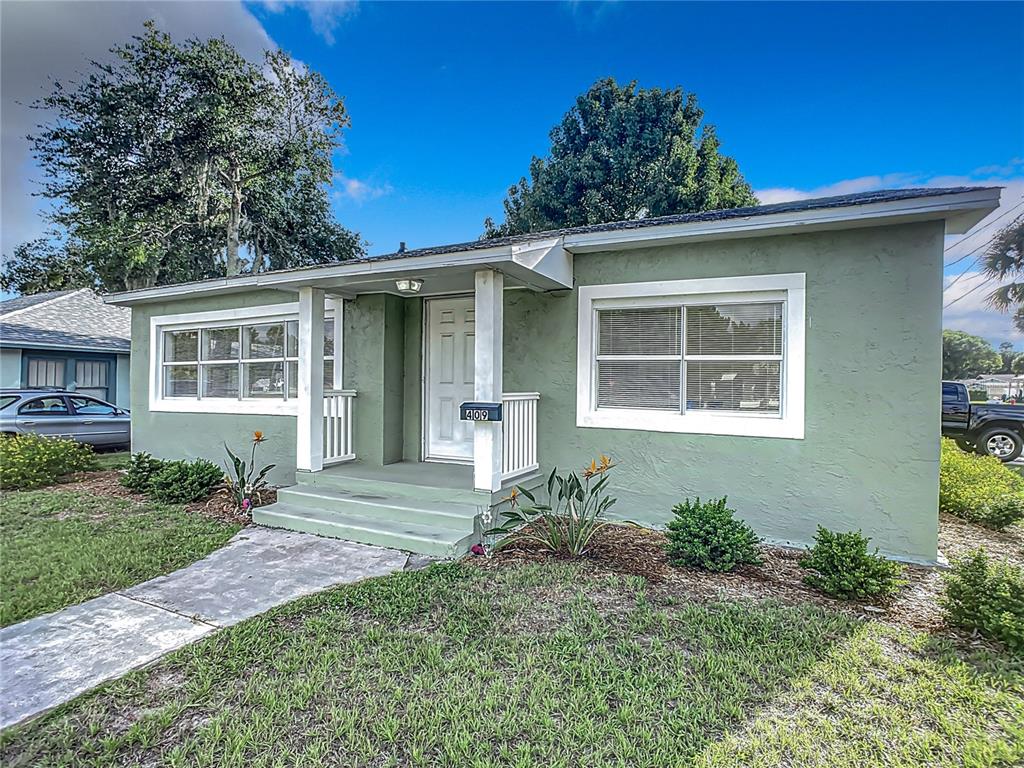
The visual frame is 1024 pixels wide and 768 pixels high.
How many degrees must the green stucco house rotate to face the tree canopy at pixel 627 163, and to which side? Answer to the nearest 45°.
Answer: approximately 135° to its right

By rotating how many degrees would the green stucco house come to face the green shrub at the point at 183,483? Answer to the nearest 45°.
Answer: approximately 45° to its right

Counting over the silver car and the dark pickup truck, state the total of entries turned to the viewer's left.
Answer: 1

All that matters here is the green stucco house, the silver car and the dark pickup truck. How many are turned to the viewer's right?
1

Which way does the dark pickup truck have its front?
to the viewer's left

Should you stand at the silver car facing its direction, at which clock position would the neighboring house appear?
The neighboring house is roughly at 9 o'clock from the silver car.

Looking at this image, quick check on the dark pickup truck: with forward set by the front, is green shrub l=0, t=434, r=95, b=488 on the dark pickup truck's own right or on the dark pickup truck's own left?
on the dark pickup truck's own left

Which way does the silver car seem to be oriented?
to the viewer's right

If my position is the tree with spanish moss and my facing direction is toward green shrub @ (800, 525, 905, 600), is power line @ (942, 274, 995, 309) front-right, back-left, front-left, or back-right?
front-left

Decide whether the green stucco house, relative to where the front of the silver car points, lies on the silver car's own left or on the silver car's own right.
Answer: on the silver car's own right

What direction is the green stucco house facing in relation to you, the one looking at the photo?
facing the viewer and to the left of the viewer

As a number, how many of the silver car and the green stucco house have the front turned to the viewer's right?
1

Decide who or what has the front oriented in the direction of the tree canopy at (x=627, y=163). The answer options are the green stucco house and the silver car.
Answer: the silver car
